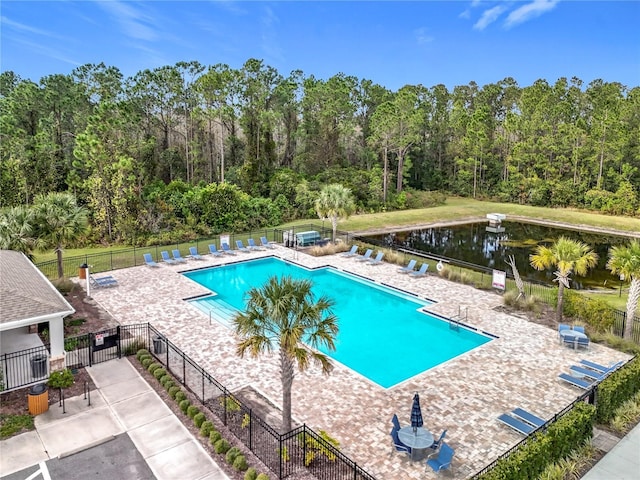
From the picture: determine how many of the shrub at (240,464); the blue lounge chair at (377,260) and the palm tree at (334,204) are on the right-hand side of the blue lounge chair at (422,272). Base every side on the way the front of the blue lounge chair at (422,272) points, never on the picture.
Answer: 2

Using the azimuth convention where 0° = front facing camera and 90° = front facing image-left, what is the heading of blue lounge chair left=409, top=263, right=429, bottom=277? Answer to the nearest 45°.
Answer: approximately 45°

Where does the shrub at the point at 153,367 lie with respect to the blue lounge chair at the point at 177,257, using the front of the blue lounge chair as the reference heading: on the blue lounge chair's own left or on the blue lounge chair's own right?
on the blue lounge chair's own right

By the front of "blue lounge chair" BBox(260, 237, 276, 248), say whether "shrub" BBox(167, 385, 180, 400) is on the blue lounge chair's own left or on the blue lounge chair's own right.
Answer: on the blue lounge chair's own right

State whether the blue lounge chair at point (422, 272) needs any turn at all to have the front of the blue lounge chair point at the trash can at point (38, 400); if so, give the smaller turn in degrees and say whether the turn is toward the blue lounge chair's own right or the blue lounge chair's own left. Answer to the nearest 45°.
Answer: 0° — it already faces it

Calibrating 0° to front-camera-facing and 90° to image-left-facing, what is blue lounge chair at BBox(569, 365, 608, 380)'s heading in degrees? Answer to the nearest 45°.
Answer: approximately 135°

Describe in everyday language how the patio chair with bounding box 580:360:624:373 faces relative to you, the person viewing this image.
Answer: facing away from the viewer and to the left of the viewer

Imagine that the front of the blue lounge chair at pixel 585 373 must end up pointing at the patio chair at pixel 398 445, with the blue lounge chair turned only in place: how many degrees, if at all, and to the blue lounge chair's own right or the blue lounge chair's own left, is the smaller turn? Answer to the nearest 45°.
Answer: approximately 90° to the blue lounge chair's own left

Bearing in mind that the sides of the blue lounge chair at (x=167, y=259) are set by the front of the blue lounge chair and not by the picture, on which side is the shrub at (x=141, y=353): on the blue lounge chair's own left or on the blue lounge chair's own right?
on the blue lounge chair's own right
